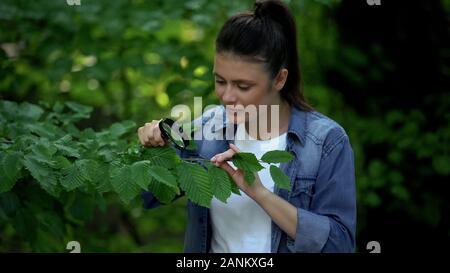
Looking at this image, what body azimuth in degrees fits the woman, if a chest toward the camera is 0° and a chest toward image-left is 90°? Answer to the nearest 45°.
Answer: approximately 45°
